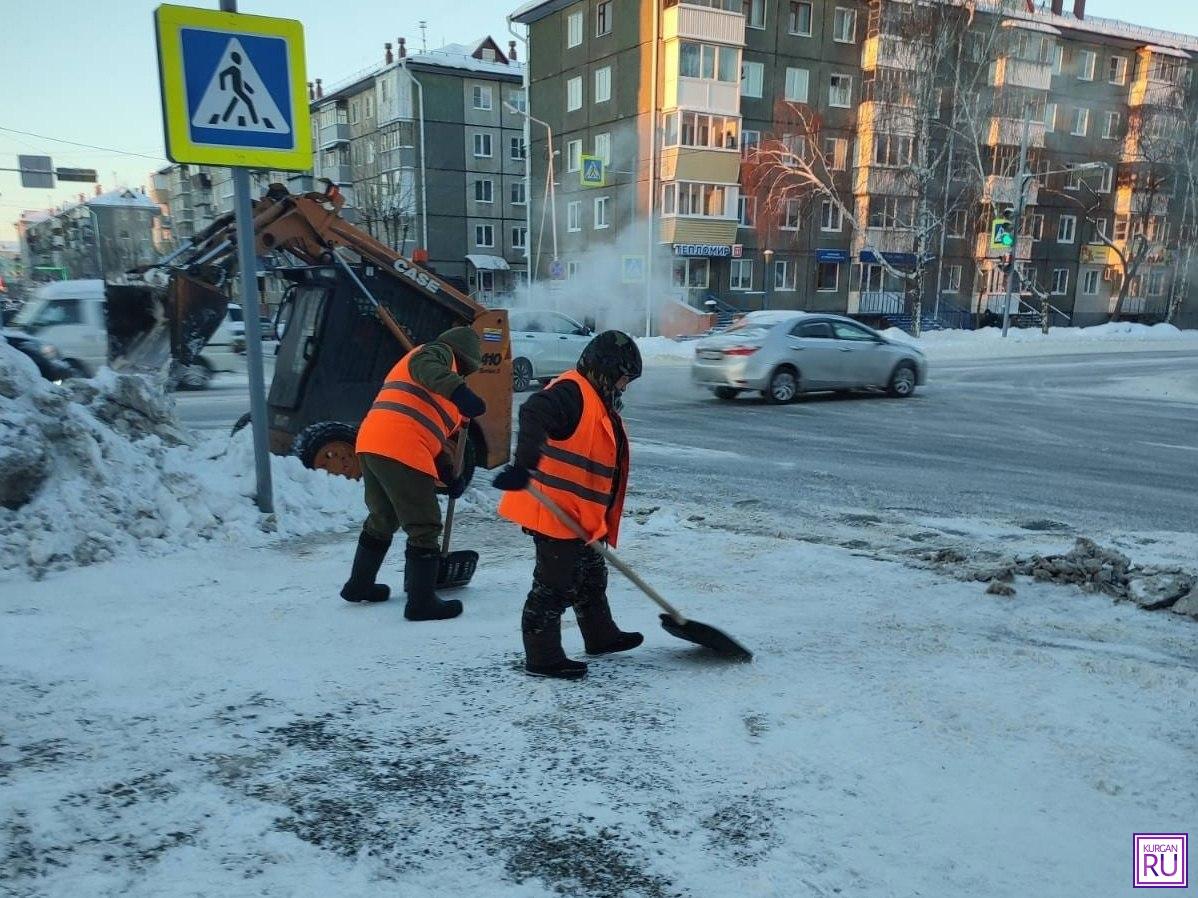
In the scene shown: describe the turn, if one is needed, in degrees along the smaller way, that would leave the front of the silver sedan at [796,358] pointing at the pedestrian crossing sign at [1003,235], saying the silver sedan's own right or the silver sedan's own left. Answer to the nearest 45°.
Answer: approximately 45° to the silver sedan's own left

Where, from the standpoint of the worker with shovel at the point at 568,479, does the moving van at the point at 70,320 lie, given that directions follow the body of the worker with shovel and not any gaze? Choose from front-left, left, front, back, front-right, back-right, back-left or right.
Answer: back-left

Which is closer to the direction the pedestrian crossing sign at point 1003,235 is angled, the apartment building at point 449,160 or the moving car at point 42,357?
the moving car

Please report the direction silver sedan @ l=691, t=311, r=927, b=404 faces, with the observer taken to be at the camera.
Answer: facing away from the viewer and to the right of the viewer

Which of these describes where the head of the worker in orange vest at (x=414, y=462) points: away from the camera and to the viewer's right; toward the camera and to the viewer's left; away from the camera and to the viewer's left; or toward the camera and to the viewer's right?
away from the camera and to the viewer's right

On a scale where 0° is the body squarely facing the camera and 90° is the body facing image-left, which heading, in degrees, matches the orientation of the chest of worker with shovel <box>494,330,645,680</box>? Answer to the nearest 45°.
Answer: approximately 270°

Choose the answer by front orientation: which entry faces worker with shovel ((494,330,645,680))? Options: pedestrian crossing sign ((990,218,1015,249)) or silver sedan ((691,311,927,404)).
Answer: the pedestrian crossing sign

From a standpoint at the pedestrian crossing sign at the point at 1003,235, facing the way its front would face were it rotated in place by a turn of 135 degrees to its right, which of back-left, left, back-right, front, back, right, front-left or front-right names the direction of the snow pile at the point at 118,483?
back-left

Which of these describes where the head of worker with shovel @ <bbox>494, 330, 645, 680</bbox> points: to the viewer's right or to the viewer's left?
to the viewer's right

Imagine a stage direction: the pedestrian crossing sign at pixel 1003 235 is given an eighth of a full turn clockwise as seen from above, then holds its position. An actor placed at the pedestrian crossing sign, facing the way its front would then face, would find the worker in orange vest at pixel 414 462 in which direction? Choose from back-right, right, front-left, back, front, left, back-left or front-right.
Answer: front-left

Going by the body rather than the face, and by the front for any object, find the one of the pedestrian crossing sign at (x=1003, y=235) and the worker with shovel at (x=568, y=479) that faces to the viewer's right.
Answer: the worker with shovel

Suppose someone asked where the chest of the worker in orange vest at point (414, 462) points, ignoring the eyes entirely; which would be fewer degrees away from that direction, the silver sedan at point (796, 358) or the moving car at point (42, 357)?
the silver sedan

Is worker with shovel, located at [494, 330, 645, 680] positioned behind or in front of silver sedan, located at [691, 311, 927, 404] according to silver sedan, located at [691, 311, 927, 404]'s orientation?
behind

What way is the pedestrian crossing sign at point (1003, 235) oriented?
toward the camera

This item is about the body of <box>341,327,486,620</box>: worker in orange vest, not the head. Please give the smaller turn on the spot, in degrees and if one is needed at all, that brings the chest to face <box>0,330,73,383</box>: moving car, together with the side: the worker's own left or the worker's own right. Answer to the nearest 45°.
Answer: approximately 135° to the worker's own left
